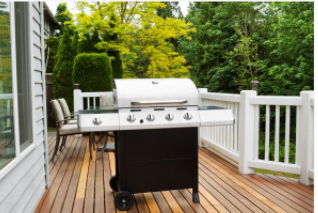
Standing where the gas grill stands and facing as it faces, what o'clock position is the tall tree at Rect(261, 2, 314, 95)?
The tall tree is roughly at 7 o'clock from the gas grill.

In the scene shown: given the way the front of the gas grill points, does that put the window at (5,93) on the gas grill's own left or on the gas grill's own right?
on the gas grill's own right

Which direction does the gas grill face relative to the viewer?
toward the camera

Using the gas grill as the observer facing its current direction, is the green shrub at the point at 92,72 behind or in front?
behind

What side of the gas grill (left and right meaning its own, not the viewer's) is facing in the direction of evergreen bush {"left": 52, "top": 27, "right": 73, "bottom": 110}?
back

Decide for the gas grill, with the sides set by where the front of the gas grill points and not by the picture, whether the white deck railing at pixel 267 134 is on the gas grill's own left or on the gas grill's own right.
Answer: on the gas grill's own left

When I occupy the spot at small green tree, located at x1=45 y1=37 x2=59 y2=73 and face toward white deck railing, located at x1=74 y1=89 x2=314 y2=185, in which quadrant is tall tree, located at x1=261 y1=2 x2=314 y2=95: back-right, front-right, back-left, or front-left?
front-left

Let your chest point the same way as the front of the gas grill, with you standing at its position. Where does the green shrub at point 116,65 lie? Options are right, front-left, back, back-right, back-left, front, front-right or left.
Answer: back
